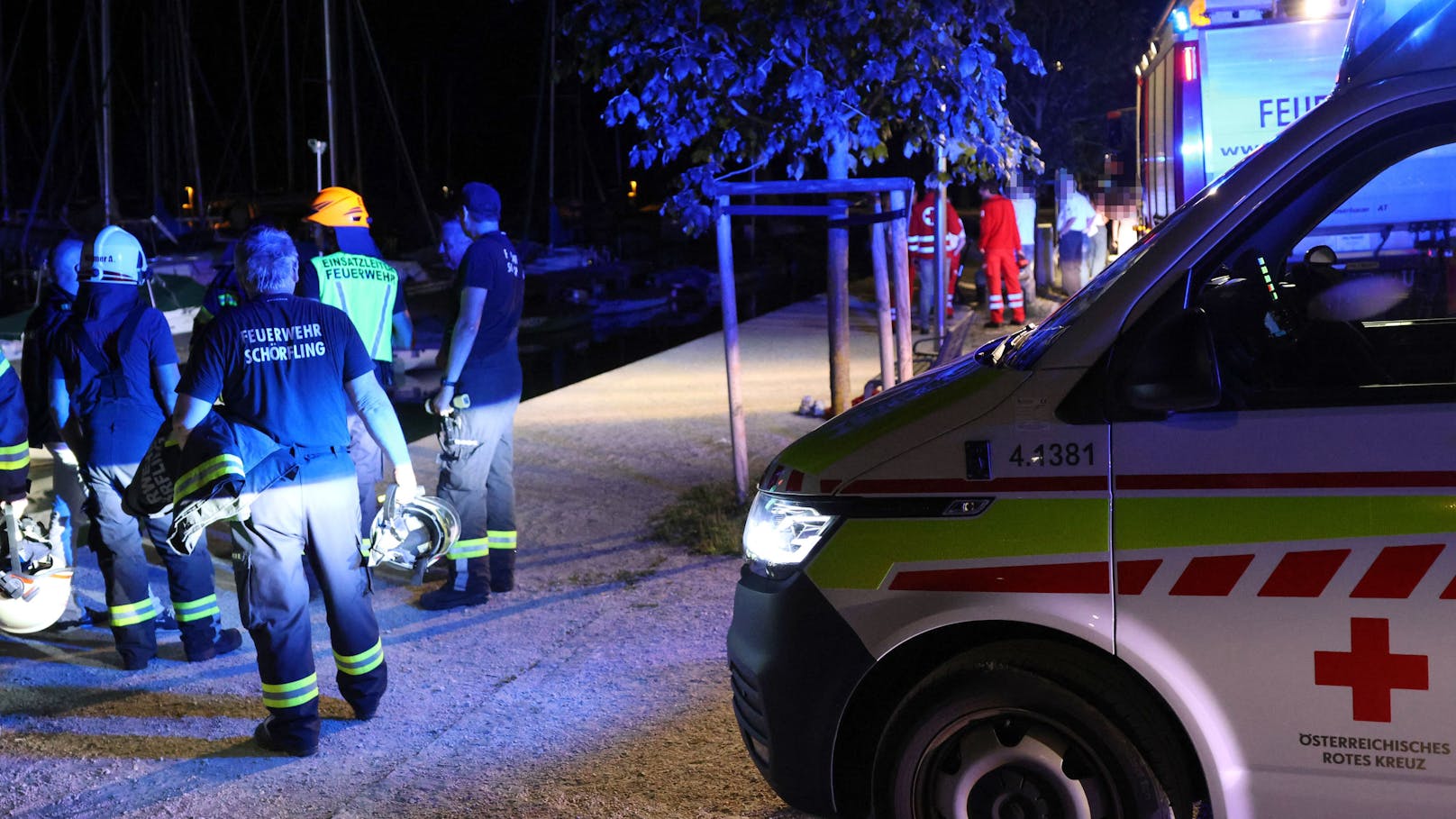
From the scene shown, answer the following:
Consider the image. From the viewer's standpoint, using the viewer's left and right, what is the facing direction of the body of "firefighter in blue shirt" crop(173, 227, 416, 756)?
facing away from the viewer

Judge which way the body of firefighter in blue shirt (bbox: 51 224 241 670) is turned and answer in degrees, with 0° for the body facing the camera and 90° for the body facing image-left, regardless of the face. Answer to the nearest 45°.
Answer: approximately 180°

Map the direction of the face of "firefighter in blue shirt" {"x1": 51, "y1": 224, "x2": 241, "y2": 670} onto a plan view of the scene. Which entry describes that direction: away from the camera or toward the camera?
away from the camera

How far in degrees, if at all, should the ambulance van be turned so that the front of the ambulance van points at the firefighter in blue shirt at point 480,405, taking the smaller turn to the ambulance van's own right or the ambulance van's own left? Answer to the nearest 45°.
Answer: approximately 45° to the ambulance van's own right

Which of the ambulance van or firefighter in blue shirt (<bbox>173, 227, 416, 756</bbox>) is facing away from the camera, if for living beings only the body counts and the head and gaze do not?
the firefighter in blue shirt

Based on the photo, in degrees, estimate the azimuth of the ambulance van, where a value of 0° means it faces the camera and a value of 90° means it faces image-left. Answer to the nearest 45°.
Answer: approximately 90°

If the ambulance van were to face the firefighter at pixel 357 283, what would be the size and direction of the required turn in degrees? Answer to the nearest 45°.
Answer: approximately 45° to its right

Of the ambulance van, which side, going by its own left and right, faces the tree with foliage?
right

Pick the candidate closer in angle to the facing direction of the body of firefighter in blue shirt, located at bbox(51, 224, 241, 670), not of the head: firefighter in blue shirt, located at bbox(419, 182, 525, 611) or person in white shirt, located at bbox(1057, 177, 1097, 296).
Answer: the person in white shirt

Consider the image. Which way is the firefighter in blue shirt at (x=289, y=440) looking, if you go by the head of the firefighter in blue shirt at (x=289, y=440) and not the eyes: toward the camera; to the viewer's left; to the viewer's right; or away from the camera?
away from the camera
